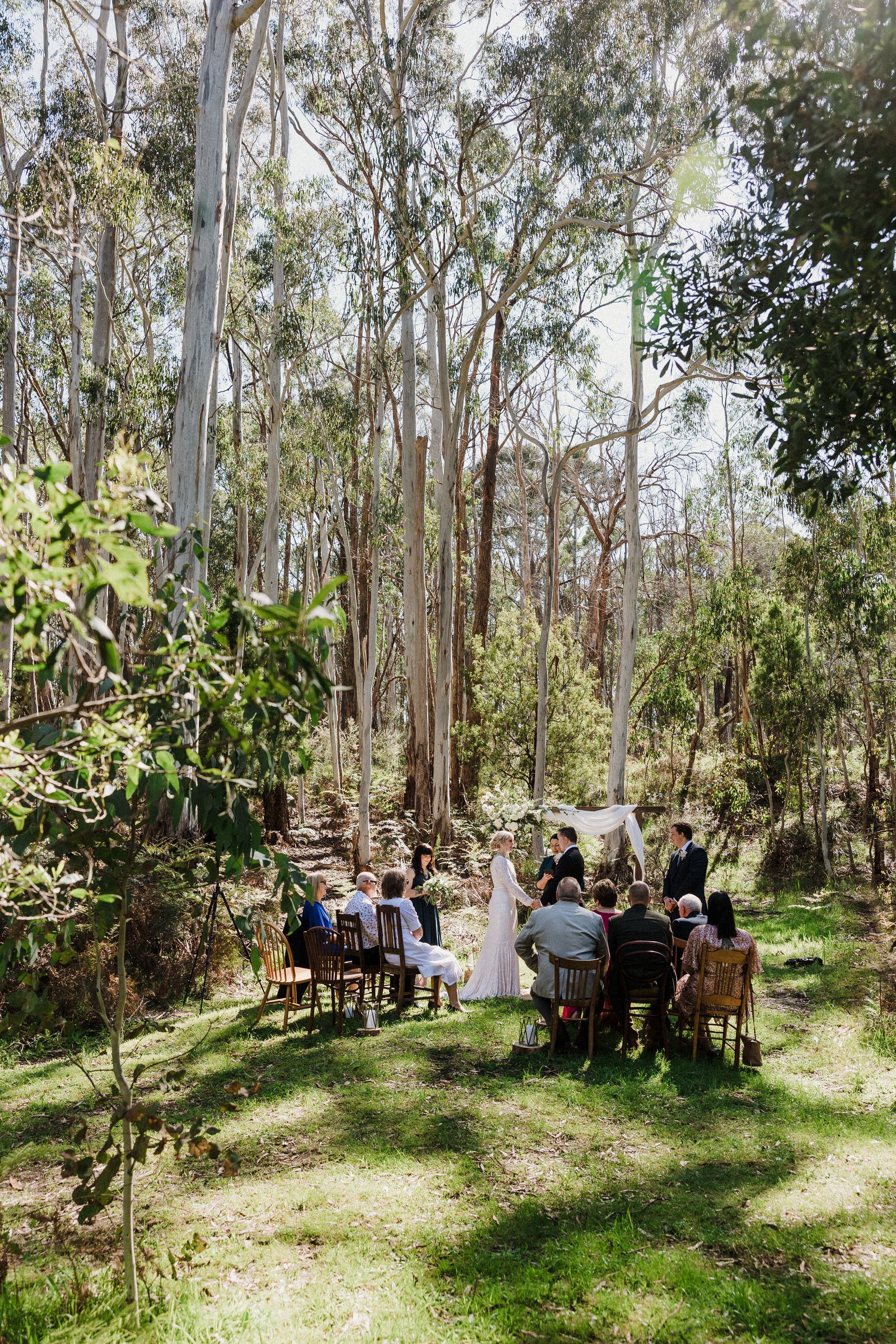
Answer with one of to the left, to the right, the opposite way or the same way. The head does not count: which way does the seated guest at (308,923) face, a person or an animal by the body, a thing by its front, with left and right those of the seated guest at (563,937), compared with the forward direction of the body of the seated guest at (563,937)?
to the right

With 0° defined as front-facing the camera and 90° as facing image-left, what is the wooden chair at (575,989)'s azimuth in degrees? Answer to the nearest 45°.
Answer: approximately 180°

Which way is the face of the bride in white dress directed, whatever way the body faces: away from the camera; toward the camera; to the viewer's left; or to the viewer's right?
to the viewer's right

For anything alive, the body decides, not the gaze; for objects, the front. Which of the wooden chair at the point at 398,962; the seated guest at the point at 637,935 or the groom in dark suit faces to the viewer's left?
the groom in dark suit

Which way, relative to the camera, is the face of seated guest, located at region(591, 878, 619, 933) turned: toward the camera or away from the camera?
away from the camera

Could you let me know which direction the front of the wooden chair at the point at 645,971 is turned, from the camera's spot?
facing away from the viewer

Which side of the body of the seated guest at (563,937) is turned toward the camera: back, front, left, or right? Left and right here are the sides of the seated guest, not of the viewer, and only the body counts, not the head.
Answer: back

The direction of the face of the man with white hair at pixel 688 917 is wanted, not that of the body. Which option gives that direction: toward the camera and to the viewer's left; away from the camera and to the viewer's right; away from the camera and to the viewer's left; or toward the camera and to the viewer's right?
away from the camera and to the viewer's left

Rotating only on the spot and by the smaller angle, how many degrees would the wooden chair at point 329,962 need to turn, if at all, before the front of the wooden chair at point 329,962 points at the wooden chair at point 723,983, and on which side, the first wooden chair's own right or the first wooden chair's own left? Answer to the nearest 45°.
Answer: approximately 90° to the first wooden chair's own right

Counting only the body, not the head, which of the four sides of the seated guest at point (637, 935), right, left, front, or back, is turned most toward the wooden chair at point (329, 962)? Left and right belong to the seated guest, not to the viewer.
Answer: left

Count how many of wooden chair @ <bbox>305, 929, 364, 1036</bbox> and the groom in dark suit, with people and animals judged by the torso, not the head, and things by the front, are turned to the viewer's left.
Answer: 1

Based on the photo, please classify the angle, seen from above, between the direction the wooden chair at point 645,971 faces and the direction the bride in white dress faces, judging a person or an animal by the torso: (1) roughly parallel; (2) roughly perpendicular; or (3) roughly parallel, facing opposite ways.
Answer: roughly perpendicular

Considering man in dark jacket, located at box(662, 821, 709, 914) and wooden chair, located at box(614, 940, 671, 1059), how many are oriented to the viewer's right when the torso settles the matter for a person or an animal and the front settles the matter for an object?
0

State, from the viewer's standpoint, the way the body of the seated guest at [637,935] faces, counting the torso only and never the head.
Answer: away from the camera

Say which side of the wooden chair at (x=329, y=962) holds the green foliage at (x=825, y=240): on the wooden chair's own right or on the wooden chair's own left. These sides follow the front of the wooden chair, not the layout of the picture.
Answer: on the wooden chair's own right

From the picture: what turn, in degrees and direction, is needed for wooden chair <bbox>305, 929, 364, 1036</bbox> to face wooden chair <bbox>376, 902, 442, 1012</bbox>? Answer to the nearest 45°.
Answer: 0° — it already faces it

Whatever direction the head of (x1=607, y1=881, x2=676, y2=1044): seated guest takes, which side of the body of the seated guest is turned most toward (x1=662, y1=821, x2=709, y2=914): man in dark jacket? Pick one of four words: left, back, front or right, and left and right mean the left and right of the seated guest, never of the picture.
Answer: front

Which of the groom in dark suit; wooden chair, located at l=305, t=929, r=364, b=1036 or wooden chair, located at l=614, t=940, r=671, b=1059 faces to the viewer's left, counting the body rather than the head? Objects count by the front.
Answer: the groom in dark suit

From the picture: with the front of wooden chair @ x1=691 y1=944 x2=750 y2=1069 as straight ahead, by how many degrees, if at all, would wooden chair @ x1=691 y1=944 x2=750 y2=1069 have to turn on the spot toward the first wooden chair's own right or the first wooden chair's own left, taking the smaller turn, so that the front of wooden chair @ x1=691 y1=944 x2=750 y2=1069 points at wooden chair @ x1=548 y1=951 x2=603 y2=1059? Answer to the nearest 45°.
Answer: approximately 90° to the first wooden chair's own left

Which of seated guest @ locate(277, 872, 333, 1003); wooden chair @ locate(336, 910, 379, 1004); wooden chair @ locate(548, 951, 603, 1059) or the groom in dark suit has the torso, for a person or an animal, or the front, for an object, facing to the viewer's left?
the groom in dark suit

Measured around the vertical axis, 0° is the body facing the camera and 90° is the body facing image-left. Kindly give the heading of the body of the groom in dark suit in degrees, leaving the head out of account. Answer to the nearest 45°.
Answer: approximately 90°
